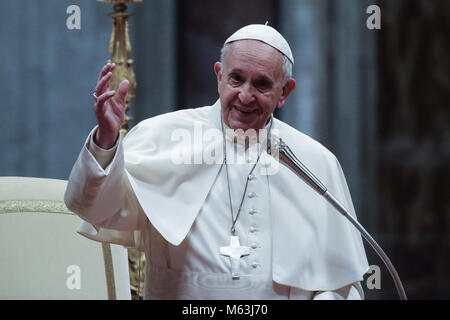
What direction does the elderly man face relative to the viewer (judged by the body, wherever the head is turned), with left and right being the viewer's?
facing the viewer

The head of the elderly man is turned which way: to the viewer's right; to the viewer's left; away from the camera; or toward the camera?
toward the camera

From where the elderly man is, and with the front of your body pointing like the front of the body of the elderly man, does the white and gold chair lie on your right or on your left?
on your right

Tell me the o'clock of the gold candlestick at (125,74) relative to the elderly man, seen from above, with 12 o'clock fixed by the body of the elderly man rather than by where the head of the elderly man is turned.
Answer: The gold candlestick is roughly at 5 o'clock from the elderly man.
